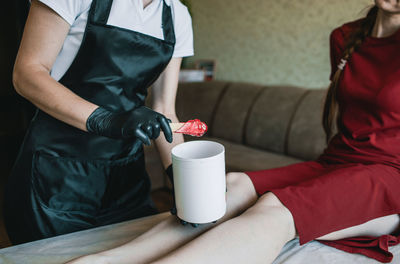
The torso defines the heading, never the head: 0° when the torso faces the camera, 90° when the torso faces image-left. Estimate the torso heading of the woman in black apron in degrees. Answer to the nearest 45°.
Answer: approximately 315°

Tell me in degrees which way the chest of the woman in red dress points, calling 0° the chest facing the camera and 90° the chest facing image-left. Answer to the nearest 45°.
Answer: approximately 45°

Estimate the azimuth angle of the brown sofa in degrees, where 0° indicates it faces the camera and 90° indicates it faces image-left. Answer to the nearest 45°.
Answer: approximately 45°

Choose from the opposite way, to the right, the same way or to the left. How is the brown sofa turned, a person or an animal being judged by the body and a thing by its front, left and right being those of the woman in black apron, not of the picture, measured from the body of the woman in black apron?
to the right

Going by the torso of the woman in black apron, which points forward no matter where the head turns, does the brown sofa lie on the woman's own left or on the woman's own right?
on the woman's own left
